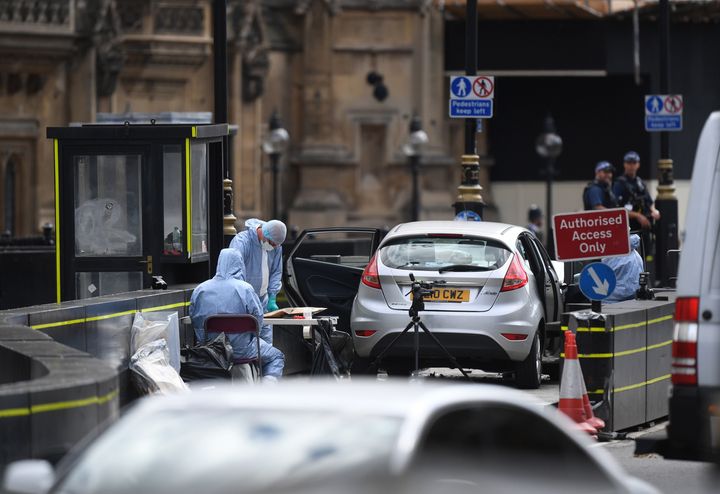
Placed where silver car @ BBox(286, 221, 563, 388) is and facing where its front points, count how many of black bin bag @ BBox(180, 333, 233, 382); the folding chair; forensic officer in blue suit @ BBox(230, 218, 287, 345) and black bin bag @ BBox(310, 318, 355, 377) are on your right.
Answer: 0

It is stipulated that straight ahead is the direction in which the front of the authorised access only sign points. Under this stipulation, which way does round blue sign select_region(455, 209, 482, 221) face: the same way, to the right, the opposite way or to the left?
the same way

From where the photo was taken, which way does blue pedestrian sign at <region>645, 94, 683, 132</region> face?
toward the camera

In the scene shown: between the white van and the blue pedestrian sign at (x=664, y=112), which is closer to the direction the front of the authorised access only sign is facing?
the white van

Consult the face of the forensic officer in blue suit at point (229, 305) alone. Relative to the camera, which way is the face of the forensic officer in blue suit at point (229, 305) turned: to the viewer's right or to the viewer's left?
to the viewer's right

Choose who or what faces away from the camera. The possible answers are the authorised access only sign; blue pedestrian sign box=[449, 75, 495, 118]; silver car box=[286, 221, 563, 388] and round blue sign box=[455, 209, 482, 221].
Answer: the silver car

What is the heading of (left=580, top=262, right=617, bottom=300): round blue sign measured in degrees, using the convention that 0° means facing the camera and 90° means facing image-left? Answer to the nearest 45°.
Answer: approximately 0°

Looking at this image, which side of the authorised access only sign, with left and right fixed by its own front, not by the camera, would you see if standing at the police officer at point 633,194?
back

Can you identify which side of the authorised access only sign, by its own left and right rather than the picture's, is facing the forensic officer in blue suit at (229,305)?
right

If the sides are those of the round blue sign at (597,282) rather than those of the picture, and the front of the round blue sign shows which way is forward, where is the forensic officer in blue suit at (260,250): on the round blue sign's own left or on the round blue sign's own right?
on the round blue sign's own right

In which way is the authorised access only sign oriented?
toward the camera

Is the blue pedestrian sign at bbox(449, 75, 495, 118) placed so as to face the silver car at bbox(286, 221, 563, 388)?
yes

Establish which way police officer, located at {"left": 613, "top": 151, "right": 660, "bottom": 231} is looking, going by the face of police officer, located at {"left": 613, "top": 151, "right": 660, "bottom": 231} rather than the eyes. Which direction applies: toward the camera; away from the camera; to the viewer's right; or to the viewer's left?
toward the camera
